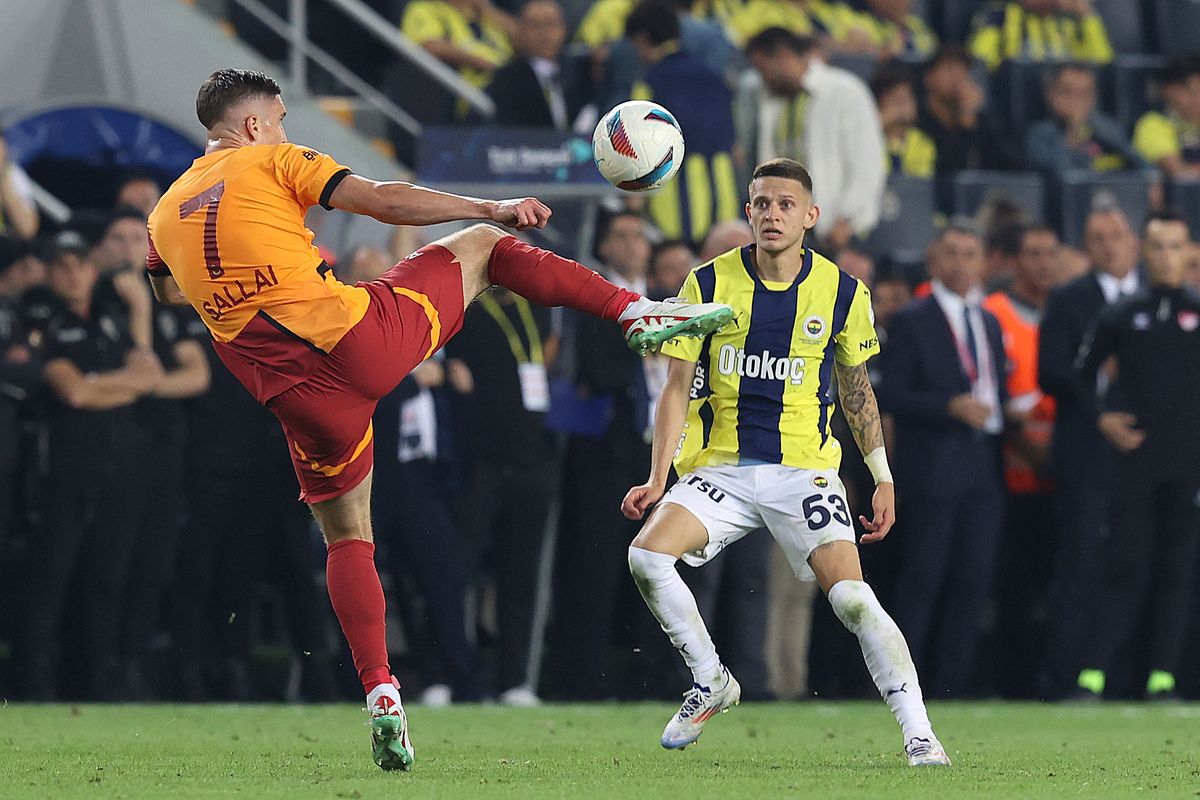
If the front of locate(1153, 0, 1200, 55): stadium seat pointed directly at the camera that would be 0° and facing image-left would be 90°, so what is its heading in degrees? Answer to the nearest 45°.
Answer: approximately 0°

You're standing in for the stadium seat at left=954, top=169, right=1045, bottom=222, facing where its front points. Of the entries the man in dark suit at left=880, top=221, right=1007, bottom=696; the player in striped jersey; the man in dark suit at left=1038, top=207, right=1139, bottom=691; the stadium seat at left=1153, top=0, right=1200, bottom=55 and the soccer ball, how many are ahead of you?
4

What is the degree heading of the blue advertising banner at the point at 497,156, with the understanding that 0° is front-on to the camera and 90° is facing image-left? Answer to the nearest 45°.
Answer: approximately 0°

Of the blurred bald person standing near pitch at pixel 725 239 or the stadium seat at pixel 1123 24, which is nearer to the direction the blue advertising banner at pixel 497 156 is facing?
the blurred bald person standing near pitch

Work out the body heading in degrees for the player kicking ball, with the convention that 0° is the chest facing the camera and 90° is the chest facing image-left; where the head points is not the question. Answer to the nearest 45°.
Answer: approximately 225°

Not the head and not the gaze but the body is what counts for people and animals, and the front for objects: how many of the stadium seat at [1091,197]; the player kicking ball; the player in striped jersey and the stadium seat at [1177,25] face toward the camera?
3

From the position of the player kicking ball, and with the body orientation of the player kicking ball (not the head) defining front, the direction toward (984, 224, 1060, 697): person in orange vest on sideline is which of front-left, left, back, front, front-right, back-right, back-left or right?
front

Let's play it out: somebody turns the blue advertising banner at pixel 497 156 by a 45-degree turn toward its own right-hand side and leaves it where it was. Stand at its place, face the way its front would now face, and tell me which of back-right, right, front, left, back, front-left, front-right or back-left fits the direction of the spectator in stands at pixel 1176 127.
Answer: back

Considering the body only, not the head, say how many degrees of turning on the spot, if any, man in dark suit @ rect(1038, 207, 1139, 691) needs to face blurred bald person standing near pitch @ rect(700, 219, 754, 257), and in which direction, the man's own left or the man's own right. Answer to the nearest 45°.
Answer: approximately 90° to the man's own right

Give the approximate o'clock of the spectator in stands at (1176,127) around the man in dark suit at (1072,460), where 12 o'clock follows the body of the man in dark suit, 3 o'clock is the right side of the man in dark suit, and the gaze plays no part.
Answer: The spectator in stands is roughly at 6 o'clock from the man in dark suit.

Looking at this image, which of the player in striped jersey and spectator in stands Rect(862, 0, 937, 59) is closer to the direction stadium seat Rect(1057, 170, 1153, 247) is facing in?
the player in striped jersey

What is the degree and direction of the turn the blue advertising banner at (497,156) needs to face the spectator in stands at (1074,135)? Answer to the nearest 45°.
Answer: approximately 135° to its left

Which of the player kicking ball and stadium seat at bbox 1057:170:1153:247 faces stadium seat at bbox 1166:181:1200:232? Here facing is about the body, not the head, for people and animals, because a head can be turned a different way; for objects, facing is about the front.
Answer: the player kicking ball

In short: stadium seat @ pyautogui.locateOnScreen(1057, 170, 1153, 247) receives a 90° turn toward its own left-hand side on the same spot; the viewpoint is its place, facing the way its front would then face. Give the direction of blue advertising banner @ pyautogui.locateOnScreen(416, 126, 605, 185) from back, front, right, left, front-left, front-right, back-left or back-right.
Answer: back-right

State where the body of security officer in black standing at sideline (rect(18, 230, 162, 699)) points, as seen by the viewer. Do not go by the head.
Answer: toward the camera
